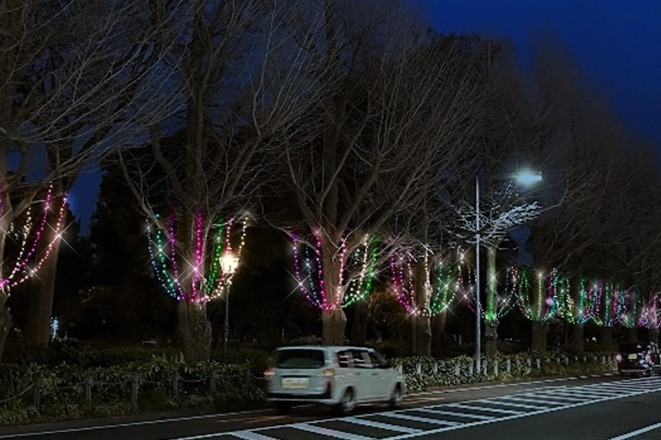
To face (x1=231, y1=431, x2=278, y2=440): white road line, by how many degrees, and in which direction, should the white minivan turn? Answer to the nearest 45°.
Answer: approximately 135° to its right

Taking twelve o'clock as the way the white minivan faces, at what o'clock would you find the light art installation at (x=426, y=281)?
The light art installation is roughly at 11 o'clock from the white minivan.

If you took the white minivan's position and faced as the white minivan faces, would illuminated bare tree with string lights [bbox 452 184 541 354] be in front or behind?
in front

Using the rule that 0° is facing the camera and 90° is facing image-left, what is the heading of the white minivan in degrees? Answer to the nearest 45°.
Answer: approximately 225°

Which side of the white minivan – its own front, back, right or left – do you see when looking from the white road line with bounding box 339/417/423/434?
right

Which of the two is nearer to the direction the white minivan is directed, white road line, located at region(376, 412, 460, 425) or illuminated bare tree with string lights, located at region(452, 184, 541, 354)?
the illuminated bare tree with string lights

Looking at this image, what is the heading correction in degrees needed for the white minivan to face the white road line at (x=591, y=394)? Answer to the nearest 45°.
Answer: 0° — it already faces it

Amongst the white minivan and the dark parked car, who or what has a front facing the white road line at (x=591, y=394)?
the white minivan
